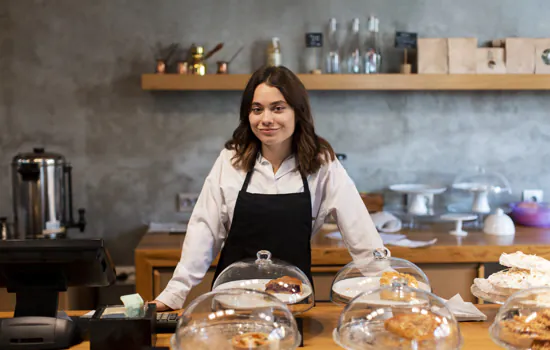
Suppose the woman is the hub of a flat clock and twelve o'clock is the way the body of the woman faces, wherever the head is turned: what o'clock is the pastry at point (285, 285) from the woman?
The pastry is roughly at 12 o'clock from the woman.

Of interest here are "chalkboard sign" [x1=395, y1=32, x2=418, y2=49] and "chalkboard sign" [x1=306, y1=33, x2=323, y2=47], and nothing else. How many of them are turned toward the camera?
2

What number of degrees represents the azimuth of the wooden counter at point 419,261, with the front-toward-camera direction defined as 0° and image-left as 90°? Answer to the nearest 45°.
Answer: approximately 0°

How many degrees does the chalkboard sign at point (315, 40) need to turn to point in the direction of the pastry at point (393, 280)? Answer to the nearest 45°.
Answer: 0° — it already faces it

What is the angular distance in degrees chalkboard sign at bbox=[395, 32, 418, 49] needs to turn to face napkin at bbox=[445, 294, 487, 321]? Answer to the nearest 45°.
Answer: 0° — it already faces it
